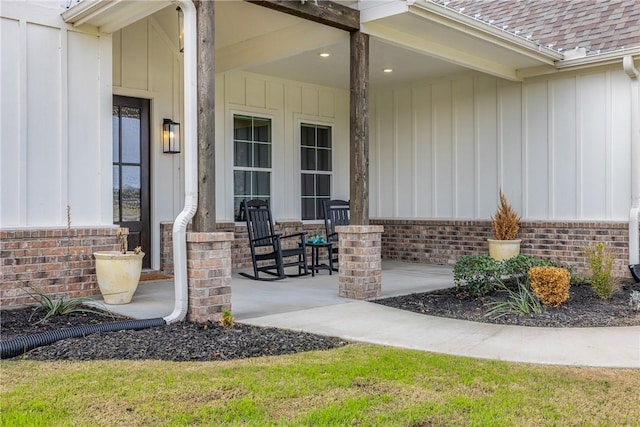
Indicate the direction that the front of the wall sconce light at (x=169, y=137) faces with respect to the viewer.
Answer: facing the viewer and to the right of the viewer

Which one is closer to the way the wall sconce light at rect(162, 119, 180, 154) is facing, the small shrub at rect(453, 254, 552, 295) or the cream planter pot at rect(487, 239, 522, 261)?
the small shrub

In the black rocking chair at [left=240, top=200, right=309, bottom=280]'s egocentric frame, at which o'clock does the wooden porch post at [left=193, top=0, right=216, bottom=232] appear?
The wooden porch post is roughly at 2 o'clock from the black rocking chair.

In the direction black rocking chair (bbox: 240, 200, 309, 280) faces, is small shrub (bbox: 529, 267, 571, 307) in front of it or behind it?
in front

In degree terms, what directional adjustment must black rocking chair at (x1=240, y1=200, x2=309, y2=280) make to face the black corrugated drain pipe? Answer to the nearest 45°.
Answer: approximately 90° to its right

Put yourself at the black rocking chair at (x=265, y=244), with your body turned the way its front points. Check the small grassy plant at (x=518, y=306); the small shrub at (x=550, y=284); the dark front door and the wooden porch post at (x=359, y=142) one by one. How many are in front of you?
3

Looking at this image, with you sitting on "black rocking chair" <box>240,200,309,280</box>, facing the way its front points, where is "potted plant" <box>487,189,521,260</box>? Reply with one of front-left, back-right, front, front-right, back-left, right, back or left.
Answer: front-left

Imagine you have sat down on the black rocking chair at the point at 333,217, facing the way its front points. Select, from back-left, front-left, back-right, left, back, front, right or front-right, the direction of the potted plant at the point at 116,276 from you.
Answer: right

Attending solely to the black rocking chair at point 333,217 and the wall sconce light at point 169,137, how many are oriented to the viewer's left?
0

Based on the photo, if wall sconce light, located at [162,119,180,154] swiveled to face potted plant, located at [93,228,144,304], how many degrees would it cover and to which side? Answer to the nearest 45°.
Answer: approximately 45° to its right

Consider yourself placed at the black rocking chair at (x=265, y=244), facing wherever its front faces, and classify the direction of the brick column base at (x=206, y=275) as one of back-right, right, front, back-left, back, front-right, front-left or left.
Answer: front-right

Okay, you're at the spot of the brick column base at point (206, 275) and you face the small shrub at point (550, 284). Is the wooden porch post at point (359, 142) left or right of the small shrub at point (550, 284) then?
left

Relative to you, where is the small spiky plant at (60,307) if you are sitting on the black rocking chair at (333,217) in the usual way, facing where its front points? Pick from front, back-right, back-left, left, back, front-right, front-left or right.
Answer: right

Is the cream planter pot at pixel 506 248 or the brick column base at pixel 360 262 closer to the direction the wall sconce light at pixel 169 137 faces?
the brick column base
